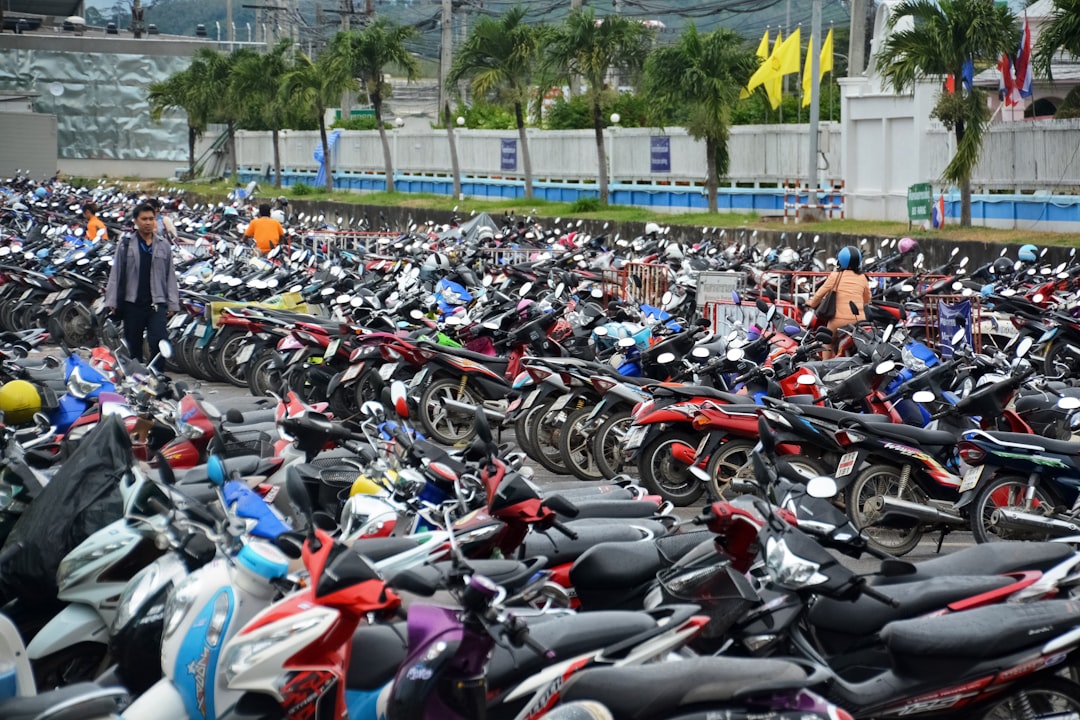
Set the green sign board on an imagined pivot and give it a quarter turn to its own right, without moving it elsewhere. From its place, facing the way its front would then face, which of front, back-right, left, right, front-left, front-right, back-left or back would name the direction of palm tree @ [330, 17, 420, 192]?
front-right

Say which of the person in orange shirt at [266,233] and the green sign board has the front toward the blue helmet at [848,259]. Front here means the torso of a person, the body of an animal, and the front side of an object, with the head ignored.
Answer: the green sign board

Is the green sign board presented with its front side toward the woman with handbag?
yes

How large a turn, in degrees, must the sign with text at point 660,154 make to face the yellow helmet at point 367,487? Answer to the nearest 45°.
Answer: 0° — it already faces it

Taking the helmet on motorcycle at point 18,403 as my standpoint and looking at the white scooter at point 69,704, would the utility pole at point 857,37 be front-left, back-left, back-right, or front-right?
back-left

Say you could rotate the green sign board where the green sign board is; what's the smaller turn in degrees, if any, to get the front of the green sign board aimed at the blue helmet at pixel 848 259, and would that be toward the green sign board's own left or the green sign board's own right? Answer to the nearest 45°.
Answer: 0° — it already faces it

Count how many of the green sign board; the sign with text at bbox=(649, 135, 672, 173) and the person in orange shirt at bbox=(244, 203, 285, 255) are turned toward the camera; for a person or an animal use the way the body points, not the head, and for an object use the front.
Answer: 2

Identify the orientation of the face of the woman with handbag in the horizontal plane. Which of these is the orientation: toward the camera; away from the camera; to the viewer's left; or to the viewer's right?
away from the camera

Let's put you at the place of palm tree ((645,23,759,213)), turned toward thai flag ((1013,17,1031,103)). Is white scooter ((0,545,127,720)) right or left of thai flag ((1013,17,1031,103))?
right

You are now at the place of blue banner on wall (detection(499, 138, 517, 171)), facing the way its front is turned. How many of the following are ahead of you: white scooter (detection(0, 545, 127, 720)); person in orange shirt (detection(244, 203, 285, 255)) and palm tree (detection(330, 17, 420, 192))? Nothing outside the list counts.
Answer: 2

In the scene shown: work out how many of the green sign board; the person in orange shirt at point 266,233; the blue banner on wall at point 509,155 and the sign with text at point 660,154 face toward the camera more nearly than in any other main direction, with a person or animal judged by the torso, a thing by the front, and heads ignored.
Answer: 3

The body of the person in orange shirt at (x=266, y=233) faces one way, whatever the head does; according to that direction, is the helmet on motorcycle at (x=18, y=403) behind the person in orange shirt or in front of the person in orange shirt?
behind
